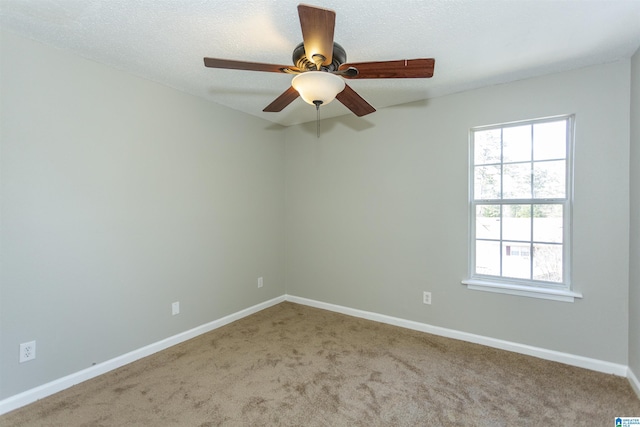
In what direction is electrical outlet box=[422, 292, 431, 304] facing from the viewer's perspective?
toward the camera

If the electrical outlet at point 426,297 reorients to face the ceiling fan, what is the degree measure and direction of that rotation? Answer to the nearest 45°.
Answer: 0° — it already faces it

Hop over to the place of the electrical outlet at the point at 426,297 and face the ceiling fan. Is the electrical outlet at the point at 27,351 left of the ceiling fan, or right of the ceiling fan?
right

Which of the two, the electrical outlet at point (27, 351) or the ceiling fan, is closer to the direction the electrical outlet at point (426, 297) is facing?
the ceiling fan

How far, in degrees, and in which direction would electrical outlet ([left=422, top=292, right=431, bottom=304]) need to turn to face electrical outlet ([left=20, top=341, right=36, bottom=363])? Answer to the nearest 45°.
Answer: approximately 45° to its right
